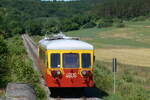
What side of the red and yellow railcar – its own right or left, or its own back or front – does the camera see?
front
